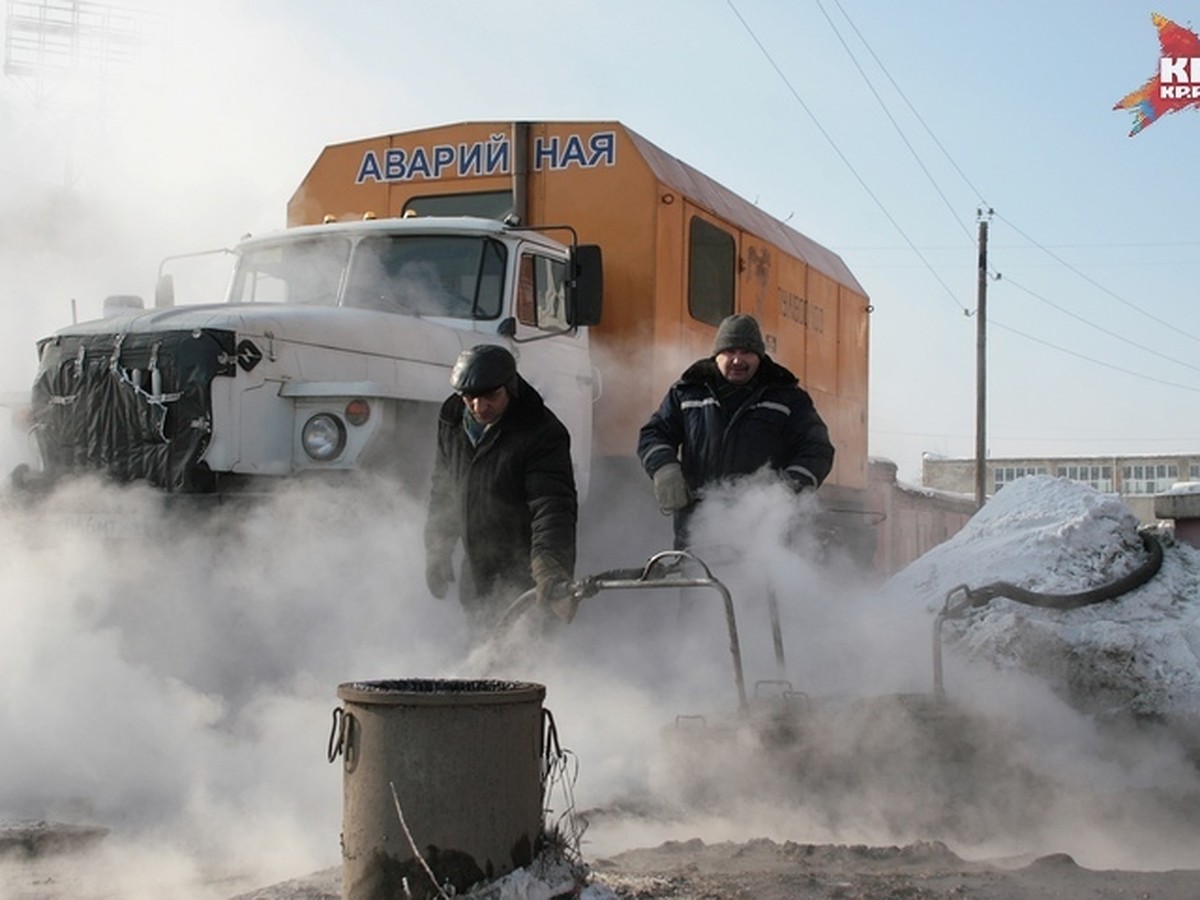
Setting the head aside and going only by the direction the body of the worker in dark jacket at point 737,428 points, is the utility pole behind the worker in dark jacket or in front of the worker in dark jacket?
behind

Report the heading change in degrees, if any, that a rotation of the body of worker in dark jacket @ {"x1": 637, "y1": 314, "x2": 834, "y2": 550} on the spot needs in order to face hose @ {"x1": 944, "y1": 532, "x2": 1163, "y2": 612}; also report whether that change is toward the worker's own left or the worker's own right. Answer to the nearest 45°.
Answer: approximately 90° to the worker's own left

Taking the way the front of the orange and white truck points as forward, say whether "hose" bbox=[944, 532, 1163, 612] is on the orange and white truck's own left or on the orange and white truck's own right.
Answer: on the orange and white truck's own left

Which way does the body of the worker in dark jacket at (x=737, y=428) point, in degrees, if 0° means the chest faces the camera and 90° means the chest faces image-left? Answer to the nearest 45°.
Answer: approximately 0°

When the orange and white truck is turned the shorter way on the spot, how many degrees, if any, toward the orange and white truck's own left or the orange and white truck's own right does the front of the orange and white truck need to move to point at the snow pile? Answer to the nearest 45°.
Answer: approximately 90° to the orange and white truck's own left

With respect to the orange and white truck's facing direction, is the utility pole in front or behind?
behind

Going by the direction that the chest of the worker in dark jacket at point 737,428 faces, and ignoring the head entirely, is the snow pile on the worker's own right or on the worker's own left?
on the worker's own left
